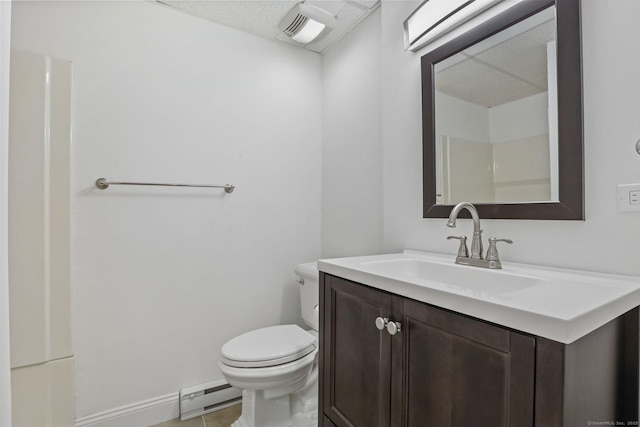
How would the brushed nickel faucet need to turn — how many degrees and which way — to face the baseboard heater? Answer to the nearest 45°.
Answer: approximately 45° to its right

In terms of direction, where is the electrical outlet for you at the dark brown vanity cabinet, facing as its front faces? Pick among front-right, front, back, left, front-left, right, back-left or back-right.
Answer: back

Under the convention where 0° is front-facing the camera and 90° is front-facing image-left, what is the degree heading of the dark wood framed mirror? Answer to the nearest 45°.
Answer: approximately 45°

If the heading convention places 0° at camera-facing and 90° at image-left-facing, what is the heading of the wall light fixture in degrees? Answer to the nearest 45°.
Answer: approximately 45°

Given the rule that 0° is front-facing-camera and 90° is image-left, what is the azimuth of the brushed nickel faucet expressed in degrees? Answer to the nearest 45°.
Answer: approximately 45°

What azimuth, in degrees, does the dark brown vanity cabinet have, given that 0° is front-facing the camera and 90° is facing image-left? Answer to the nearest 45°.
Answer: approximately 45°

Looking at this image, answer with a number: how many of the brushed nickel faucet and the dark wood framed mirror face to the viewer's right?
0
